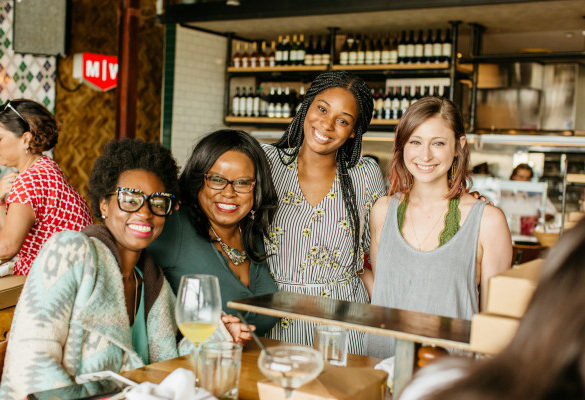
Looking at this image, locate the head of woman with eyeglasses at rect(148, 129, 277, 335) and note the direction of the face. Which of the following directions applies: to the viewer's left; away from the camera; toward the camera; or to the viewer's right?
toward the camera

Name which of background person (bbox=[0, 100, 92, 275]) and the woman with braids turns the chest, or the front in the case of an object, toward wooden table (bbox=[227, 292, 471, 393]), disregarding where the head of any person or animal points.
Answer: the woman with braids

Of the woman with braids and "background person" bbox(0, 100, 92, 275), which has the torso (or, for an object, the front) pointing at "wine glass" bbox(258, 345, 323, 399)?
the woman with braids

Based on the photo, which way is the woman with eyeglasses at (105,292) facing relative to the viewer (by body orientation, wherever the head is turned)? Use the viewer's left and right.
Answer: facing the viewer and to the right of the viewer

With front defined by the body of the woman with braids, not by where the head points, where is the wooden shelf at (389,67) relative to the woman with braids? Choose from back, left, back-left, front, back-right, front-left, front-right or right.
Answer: back

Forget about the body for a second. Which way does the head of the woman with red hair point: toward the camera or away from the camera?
toward the camera

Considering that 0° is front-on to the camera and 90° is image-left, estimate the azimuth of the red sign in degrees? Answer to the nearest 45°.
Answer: approximately 315°

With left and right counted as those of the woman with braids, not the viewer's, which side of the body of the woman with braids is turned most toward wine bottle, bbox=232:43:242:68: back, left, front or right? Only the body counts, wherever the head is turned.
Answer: back

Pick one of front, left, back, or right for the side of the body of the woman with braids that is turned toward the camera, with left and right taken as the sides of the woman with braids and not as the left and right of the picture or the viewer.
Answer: front

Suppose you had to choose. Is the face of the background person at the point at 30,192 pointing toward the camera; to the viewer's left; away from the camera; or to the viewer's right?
to the viewer's left

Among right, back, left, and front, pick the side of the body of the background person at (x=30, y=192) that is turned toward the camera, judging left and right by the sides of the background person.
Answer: left

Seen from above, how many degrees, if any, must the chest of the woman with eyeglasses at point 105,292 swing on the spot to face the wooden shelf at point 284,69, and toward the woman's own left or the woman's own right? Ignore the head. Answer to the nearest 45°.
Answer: approximately 135° to the woman's own left
